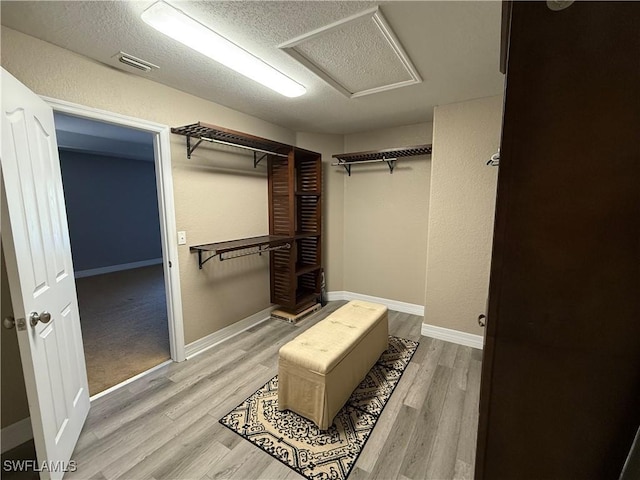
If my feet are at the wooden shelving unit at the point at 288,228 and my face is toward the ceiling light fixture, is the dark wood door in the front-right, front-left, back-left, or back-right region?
front-left

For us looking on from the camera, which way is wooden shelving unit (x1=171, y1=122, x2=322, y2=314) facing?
facing the viewer and to the right of the viewer

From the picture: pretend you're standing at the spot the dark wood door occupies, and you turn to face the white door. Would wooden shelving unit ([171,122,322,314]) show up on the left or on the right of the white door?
right

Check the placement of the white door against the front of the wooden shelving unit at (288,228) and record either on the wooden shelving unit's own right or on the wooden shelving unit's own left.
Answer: on the wooden shelving unit's own right

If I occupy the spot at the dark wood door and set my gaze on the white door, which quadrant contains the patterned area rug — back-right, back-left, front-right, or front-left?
front-right

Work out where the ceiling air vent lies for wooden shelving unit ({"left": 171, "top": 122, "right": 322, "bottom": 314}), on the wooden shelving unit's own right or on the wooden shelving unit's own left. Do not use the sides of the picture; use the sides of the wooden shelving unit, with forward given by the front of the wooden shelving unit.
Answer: on the wooden shelving unit's own right

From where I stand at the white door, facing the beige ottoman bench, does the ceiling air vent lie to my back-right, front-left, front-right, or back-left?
front-left

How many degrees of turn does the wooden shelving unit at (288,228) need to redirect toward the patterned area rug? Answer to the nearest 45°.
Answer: approximately 45° to its right

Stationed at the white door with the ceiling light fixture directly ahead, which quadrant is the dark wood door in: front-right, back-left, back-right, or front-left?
front-right

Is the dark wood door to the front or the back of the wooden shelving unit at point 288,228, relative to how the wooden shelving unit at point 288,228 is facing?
to the front
